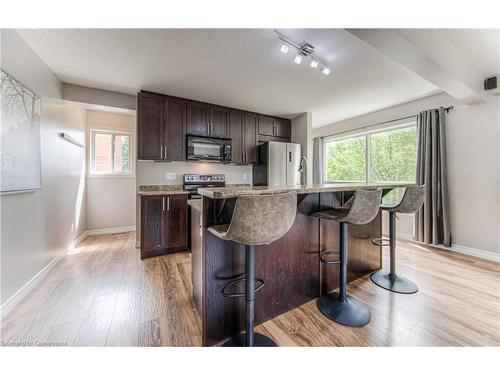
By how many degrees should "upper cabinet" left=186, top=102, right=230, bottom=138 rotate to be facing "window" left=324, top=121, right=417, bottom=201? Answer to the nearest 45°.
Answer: approximately 45° to its left

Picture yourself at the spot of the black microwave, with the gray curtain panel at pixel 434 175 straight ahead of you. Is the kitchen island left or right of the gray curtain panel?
right

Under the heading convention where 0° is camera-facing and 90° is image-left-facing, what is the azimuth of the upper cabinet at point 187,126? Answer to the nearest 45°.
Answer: approximately 315°

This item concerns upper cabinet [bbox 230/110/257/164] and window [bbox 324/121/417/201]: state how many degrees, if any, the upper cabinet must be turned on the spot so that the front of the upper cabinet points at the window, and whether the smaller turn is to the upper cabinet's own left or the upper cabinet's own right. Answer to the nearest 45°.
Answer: approximately 45° to the upper cabinet's own left

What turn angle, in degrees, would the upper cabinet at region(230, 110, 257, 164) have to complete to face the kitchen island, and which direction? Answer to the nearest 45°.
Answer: approximately 45° to its right

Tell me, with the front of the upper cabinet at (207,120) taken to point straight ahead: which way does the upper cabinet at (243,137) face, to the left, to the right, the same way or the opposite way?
the same way

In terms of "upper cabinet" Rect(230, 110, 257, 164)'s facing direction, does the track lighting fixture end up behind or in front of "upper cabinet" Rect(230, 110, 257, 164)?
in front

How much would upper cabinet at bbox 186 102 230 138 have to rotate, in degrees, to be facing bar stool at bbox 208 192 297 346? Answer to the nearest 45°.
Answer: approximately 45° to its right

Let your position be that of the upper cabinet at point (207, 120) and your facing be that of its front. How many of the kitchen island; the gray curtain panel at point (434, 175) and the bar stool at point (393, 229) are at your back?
0

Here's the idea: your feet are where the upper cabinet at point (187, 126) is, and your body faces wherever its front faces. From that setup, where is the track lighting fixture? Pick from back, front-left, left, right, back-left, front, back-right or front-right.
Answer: front

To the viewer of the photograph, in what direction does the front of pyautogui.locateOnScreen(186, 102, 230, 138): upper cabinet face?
facing the viewer and to the right of the viewer

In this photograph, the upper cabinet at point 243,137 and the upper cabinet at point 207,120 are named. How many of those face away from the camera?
0
